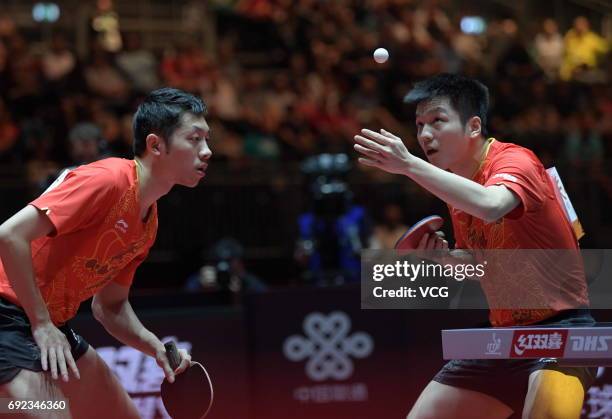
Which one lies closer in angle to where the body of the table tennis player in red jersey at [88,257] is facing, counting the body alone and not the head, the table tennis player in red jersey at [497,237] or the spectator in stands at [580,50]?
the table tennis player in red jersey

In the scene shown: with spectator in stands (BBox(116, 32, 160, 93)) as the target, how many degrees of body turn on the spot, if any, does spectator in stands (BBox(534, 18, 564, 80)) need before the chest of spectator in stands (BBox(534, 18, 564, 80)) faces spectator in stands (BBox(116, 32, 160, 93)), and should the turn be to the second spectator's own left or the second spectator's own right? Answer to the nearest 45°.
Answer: approximately 45° to the second spectator's own right

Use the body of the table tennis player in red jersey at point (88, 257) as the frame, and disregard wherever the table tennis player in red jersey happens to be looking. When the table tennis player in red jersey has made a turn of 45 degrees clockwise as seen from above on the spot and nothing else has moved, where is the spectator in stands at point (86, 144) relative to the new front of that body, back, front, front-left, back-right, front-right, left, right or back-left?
back

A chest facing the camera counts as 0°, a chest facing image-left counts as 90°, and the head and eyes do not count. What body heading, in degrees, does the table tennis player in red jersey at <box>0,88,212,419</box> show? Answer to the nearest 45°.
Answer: approximately 315°

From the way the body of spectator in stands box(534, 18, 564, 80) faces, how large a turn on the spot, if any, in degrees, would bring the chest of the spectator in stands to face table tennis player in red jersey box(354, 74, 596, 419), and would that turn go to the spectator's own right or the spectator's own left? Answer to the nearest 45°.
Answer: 0° — they already face them

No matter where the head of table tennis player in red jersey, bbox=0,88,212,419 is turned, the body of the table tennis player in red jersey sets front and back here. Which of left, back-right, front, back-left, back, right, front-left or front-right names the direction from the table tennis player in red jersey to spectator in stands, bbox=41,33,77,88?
back-left

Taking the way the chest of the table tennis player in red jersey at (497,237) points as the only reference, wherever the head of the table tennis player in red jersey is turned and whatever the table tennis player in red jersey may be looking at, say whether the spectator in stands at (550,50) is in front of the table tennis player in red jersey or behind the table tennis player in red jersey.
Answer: behind

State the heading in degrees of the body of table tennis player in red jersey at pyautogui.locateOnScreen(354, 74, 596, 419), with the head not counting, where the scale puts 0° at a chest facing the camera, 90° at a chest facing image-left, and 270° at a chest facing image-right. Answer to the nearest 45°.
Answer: approximately 45°

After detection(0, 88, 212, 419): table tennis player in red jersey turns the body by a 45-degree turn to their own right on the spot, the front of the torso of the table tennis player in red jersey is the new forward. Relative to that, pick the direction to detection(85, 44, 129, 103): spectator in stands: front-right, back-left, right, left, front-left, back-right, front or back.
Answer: back
